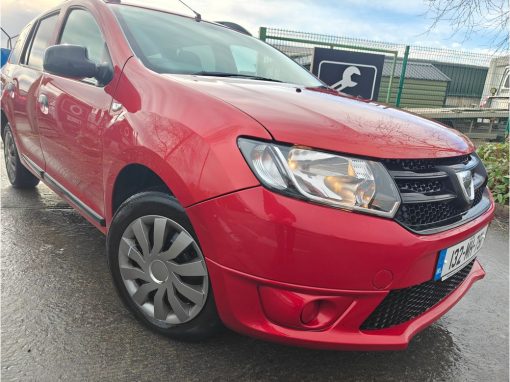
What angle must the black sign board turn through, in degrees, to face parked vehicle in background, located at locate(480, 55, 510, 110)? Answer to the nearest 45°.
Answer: approximately 135° to its left

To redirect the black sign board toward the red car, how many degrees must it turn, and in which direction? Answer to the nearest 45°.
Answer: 0° — it already faces it

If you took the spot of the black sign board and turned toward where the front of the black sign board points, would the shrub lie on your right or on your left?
on your left

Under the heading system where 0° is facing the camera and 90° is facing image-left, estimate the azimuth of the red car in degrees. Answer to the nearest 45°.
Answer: approximately 315°

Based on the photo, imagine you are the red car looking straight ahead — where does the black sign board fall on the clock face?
The black sign board is roughly at 8 o'clock from the red car.

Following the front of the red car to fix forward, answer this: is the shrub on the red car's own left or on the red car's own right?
on the red car's own left

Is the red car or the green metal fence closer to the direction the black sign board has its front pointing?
the red car
